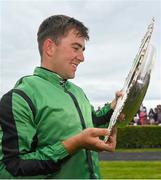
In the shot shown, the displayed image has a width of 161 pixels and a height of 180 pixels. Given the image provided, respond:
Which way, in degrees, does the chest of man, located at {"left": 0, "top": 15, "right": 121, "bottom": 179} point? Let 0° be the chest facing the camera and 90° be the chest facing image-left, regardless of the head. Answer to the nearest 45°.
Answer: approximately 315°
